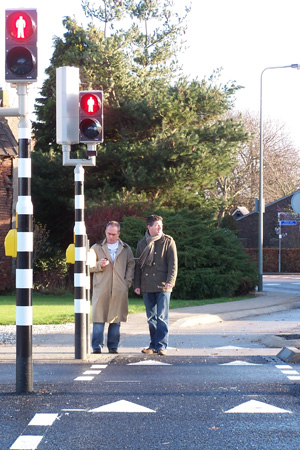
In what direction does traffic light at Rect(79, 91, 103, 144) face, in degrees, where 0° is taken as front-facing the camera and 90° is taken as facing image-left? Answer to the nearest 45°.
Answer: approximately 0°

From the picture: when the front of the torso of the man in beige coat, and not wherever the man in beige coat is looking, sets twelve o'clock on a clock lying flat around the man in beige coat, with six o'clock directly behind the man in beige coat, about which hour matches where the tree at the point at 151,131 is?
The tree is roughly at 6 o'clock from the man in beige coat.

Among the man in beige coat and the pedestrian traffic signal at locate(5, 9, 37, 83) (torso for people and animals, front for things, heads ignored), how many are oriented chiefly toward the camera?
2

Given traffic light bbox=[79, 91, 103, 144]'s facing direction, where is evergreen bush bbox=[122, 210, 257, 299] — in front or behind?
behind

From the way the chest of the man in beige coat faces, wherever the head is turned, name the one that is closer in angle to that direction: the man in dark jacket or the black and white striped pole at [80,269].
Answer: the black and white striped pole

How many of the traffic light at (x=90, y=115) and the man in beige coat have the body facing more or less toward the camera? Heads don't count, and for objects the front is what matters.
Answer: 2
